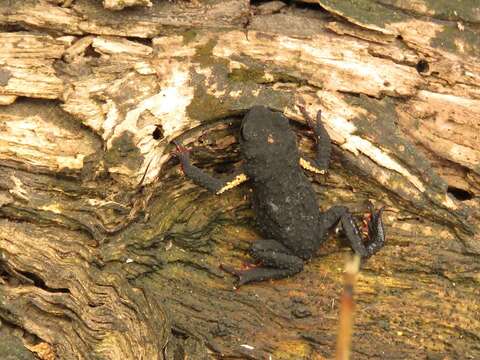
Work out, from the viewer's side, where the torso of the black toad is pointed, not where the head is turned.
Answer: away from the camera
